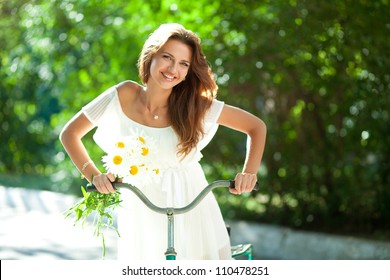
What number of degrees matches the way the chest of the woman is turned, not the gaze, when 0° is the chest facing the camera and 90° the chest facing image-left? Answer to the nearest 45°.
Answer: approximately 0°
